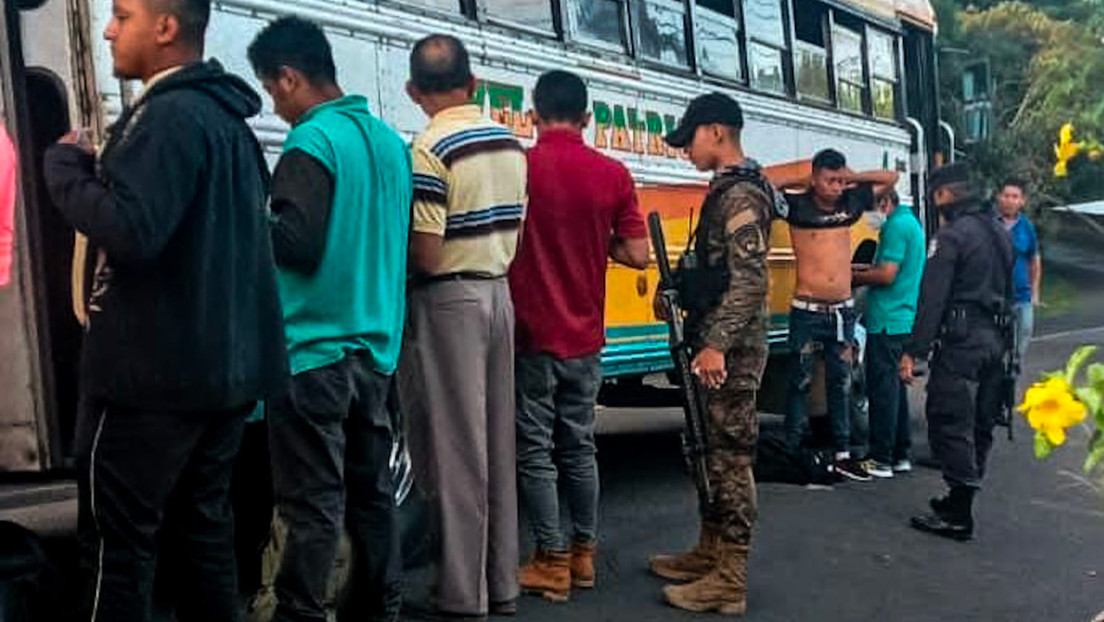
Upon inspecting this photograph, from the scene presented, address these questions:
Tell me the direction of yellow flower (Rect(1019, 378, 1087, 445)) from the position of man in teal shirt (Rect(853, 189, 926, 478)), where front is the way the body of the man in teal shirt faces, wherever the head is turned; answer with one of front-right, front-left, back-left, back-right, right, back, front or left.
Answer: left

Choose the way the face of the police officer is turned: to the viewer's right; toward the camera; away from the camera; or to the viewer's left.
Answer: to the viewer's left

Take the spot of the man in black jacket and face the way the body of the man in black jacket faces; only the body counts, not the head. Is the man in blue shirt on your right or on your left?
on your right

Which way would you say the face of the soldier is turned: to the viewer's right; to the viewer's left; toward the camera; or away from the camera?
to the viewer's left

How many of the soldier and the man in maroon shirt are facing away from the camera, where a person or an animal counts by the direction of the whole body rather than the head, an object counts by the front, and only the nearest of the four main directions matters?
1

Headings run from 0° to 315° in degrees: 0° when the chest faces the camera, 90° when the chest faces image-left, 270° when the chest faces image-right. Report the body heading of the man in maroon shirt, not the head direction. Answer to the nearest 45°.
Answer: approximately 180°

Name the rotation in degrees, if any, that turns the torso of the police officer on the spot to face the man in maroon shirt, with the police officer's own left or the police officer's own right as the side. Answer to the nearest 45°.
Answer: approximately 90° to the police officer's own left

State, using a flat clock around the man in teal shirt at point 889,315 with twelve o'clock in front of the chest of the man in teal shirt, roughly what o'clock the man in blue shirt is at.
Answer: The man in blue shirt is roughly at 4 o'clock from the man in teal shirt.

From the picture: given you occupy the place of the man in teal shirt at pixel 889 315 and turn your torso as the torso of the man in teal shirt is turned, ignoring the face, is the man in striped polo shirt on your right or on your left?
on your left

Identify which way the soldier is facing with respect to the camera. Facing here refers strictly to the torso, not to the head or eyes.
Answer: to the viewer's left

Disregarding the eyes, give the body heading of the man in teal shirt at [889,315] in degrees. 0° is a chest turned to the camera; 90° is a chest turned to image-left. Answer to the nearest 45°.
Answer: approximately 90°

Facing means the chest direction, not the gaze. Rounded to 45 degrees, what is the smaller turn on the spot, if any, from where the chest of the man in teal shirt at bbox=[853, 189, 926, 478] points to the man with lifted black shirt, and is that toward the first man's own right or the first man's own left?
approximately 45° to the first man's own left
